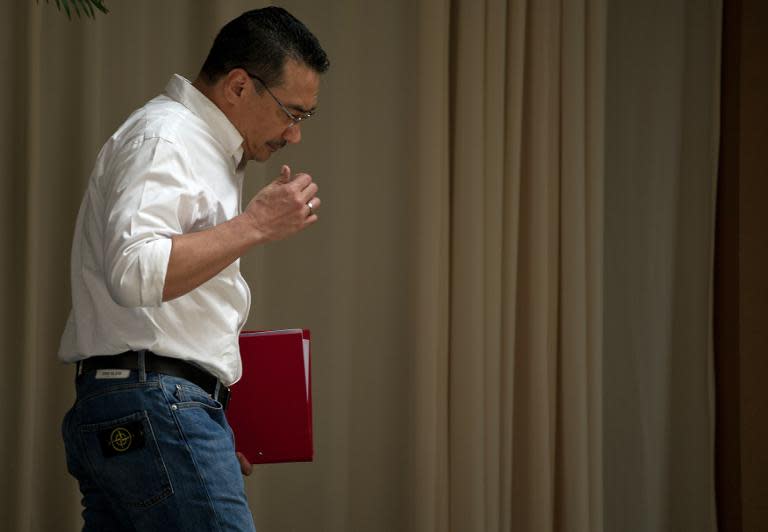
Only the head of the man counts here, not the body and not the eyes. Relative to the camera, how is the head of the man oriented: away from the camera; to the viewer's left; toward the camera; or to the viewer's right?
to the viewer's right

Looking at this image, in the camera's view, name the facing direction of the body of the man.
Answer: to the viewer's right
